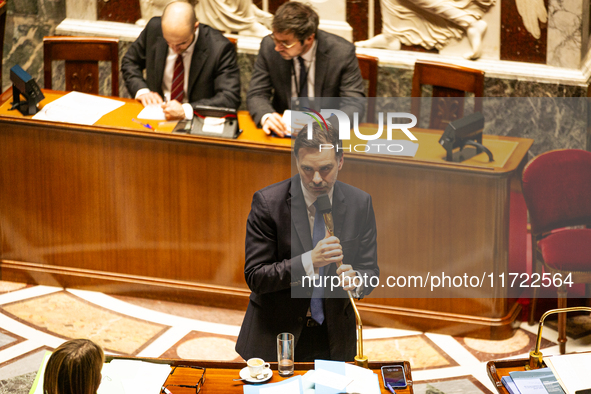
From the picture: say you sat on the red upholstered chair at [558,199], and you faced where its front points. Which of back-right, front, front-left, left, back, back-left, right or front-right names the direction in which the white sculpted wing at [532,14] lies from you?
back-left

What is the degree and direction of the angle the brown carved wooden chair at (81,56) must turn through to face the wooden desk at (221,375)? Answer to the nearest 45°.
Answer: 0° — it already faces it

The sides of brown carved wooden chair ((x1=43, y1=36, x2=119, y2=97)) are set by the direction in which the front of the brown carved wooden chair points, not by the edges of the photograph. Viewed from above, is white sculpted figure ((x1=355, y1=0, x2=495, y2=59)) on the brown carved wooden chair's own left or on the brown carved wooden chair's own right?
on the brown carved wooden chair's own left

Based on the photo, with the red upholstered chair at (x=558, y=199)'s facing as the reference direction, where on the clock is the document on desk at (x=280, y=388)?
The document on desk is roughly at 2 o'clock from the red upholstered chair.

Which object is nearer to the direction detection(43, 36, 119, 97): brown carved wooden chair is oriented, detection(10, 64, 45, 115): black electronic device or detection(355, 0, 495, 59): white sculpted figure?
the black electronic device

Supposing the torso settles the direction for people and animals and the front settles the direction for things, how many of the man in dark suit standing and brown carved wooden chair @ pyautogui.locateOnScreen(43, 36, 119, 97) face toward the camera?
2
